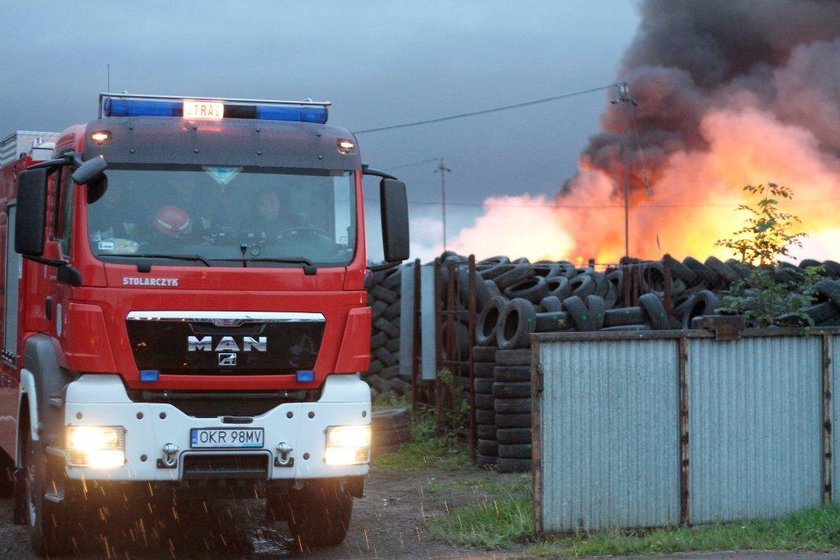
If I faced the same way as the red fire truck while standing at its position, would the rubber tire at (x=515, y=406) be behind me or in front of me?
behind

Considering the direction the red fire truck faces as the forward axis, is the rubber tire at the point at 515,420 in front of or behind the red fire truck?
behind

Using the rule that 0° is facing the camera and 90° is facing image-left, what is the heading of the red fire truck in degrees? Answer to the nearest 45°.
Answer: approximately 0°

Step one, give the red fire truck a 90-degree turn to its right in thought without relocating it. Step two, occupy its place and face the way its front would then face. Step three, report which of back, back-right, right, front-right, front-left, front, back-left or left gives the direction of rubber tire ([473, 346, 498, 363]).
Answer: back-right

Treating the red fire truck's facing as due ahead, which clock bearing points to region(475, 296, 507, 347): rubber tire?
The rubber tire is roughly at 7 o'clock from the red fire truck.

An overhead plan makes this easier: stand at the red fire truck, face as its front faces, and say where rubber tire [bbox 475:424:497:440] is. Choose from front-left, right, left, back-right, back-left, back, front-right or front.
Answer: back-left

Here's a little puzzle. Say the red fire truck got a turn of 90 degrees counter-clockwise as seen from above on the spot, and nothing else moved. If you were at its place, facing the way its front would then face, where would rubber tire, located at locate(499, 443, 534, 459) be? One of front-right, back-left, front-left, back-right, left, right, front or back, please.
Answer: front-left

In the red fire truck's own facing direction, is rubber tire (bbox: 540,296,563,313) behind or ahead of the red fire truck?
behind

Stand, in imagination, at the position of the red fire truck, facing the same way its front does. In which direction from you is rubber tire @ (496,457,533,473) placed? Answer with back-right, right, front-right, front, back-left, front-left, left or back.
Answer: back-left

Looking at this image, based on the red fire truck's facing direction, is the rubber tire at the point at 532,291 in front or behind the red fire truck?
behind
